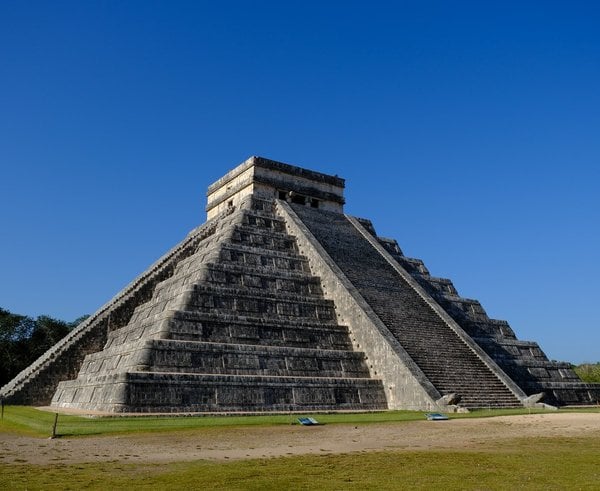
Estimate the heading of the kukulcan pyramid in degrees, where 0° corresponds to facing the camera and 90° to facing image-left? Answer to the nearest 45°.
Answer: approximately 315°

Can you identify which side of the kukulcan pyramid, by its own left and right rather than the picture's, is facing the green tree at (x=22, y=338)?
back
